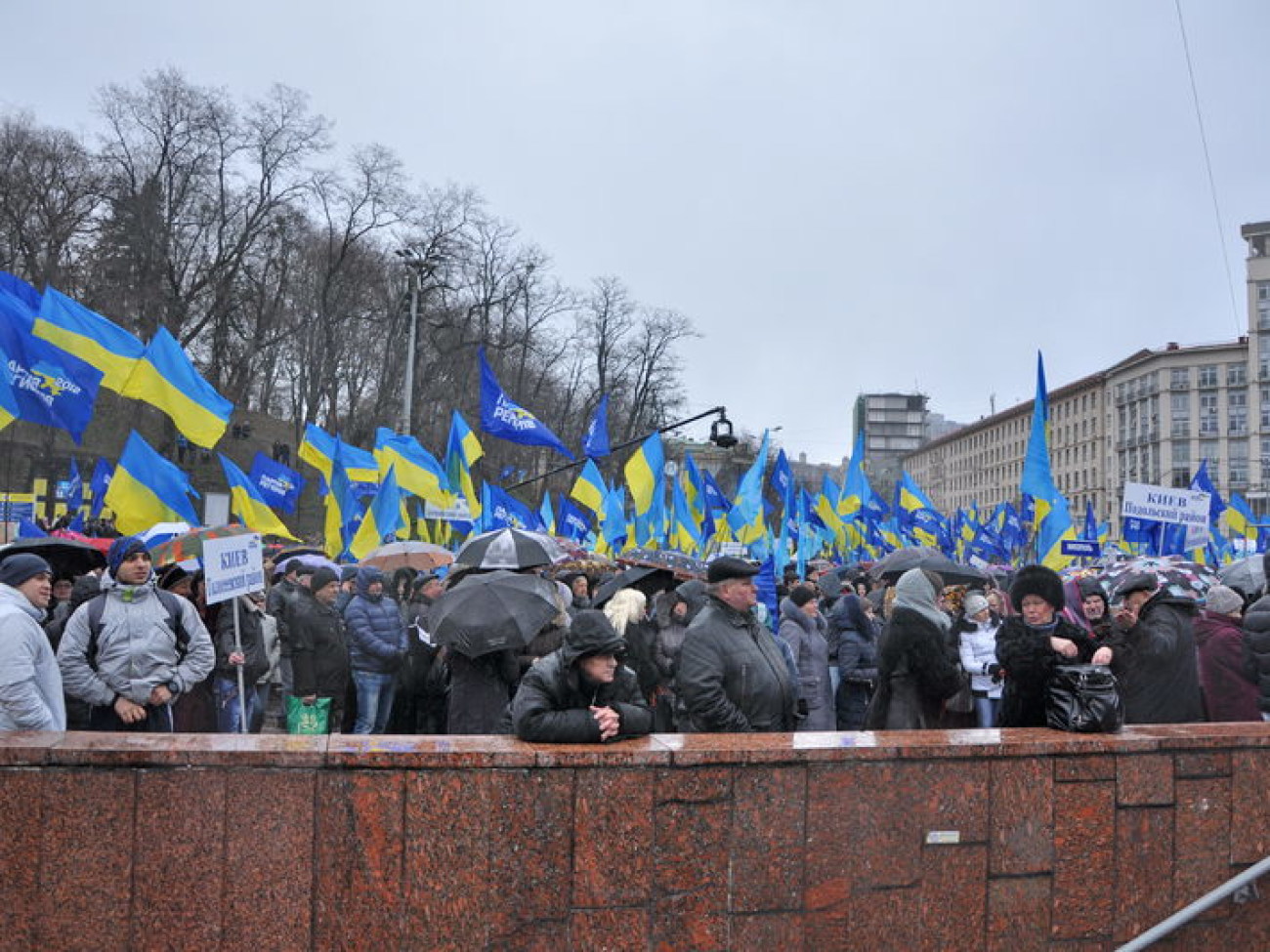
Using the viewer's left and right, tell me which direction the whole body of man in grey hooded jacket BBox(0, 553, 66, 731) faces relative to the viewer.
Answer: facing to the right of the viewer

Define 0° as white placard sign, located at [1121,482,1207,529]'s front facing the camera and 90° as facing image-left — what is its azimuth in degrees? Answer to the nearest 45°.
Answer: approximately 0°

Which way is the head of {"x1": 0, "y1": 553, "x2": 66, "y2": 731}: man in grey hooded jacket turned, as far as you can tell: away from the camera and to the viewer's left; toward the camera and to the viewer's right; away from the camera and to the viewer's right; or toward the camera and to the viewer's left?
toward the camera and to the viewer's right

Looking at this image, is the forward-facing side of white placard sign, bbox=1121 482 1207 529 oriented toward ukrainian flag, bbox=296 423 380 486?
no

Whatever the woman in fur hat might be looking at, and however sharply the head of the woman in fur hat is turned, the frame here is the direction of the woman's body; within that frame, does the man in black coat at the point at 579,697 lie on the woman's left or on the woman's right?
on the woman's right

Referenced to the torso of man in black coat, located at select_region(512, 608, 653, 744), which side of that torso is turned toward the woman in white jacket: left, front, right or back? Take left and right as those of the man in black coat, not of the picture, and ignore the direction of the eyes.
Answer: left

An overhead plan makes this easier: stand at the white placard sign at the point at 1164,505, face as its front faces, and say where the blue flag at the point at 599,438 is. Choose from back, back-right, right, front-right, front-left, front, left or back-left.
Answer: right

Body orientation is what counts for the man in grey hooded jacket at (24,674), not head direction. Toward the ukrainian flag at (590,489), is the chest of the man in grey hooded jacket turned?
no

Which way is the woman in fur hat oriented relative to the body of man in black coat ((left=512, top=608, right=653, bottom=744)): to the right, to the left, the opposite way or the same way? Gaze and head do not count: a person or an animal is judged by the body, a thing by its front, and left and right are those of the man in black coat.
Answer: the same way

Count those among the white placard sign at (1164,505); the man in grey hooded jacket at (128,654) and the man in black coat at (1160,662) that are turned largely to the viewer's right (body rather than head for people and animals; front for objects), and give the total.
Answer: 0

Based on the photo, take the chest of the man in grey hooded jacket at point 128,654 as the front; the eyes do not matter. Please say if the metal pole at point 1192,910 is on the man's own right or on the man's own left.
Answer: on the man's own left

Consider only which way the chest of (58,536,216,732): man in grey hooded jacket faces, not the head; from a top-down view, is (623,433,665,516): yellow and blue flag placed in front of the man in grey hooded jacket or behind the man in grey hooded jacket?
behind

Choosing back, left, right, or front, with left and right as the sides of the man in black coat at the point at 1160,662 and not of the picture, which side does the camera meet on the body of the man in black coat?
left
